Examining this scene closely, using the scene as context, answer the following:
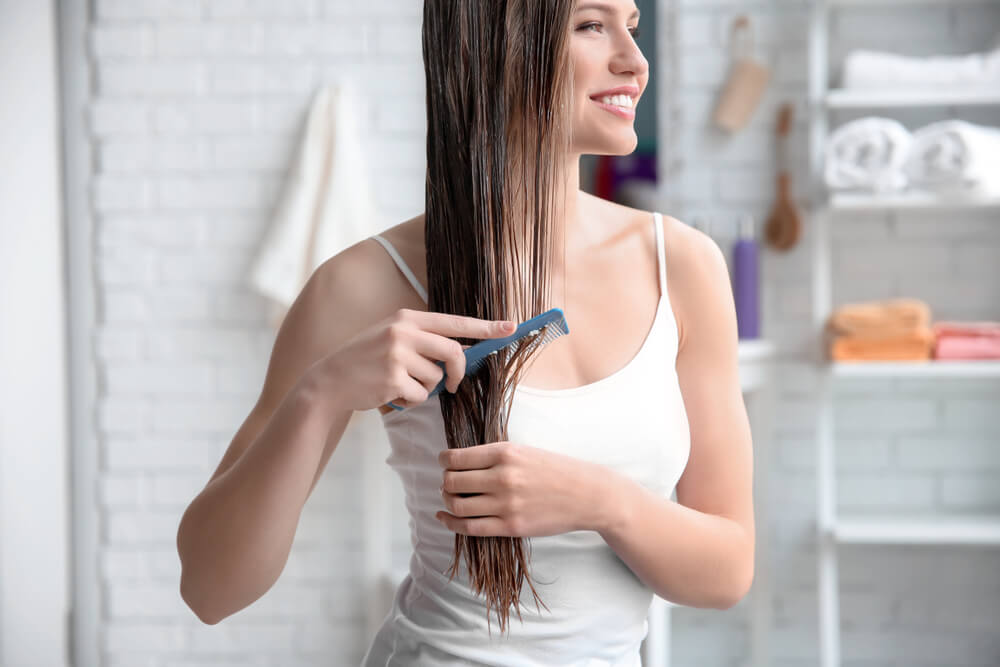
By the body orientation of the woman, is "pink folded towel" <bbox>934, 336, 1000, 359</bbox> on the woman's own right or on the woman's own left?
on the woman's own left

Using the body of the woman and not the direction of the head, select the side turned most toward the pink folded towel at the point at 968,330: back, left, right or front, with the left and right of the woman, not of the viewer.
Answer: left

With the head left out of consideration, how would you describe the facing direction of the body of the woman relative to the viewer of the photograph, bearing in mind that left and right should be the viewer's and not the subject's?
facing the viewer and to the right of the viewer

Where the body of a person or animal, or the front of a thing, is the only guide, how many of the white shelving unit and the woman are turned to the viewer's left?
0

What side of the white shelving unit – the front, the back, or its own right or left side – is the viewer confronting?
front
